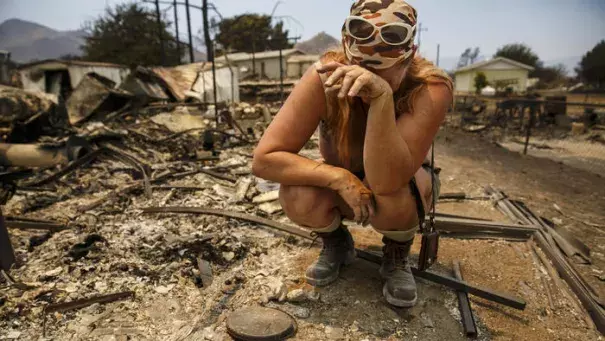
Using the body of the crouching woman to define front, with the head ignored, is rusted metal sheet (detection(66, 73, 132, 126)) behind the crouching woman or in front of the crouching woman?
behind

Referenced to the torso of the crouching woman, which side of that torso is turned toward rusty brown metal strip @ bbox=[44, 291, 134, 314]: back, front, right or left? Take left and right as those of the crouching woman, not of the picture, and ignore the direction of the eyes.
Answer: right

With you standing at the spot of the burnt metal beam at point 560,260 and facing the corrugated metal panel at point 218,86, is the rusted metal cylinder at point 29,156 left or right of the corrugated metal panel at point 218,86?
left

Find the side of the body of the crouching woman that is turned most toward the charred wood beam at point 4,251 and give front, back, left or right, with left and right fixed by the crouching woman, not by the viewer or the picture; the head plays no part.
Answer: right

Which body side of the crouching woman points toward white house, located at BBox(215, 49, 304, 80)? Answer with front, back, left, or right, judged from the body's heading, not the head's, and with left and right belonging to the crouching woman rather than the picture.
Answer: back

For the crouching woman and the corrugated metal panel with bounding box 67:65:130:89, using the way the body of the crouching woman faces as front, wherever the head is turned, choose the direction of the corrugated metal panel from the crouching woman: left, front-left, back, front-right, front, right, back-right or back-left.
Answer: back-right

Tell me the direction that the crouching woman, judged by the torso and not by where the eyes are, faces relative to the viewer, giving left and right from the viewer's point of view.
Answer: facing the viewer

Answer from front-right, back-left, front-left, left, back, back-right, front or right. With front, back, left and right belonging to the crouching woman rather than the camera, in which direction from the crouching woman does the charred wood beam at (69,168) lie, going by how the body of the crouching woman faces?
back-right
